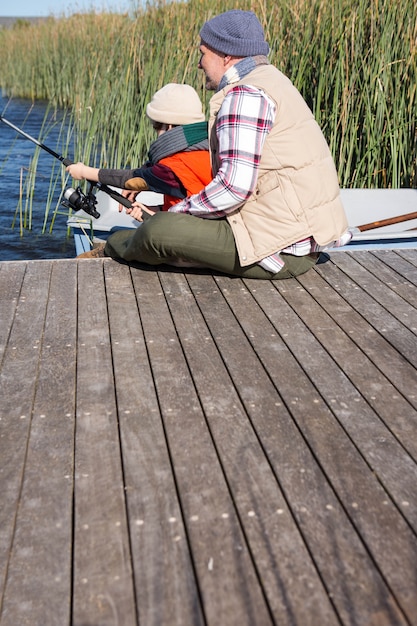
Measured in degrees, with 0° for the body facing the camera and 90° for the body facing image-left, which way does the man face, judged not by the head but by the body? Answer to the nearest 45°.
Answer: approximately 90°

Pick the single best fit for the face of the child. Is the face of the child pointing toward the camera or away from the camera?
away from the camera

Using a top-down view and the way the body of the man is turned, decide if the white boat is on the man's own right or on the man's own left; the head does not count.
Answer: on the man's own right
